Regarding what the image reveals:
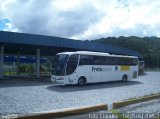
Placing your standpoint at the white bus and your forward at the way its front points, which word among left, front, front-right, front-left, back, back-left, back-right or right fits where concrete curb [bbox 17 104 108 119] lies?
front-left

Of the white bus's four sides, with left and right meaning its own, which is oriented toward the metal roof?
right

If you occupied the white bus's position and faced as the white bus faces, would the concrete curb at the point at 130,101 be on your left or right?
on your left

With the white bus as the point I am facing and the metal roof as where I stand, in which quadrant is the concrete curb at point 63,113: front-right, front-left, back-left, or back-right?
front-right

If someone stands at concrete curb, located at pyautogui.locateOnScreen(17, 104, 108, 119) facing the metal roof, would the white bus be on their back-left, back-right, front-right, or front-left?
front-right

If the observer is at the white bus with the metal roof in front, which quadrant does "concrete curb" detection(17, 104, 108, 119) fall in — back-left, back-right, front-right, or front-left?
back-left

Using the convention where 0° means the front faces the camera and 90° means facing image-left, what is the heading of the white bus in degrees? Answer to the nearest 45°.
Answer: approximately 45°
